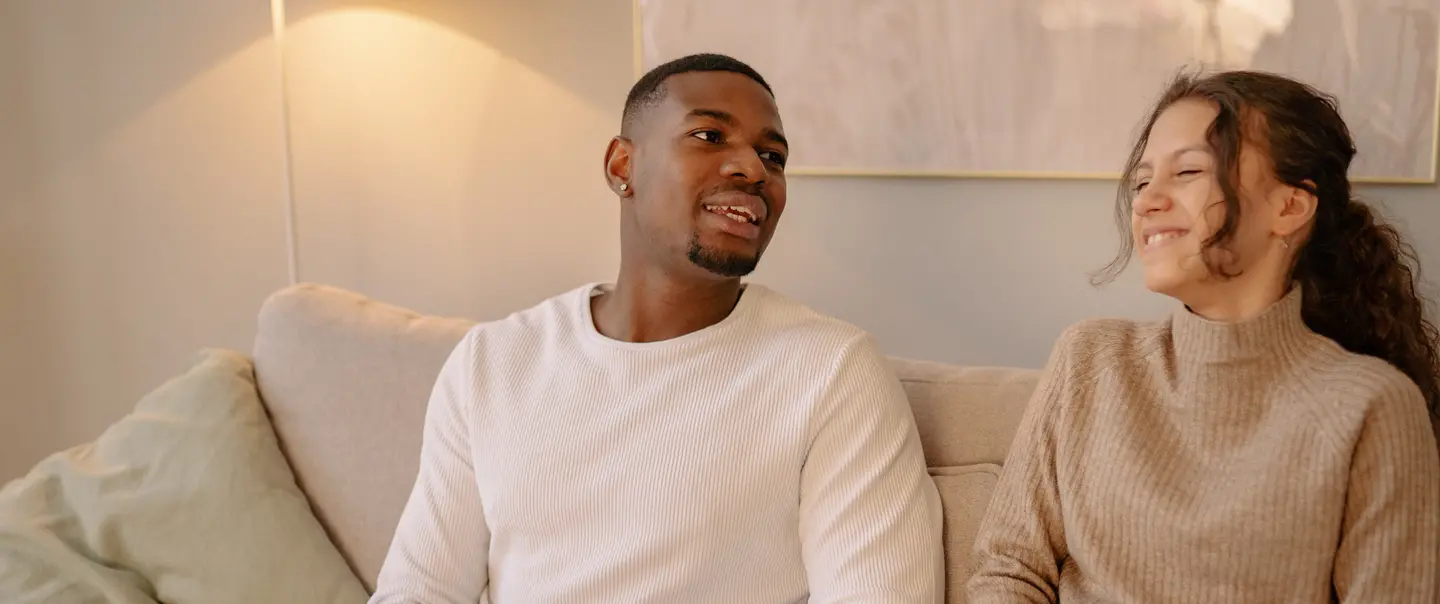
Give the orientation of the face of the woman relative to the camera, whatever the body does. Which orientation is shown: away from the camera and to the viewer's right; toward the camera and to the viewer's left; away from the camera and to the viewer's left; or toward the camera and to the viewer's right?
toward the camera and to the viewer's left

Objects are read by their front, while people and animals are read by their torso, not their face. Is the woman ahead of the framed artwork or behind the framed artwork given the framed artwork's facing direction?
ahead

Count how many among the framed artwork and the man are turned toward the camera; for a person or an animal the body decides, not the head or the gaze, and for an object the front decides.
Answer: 2

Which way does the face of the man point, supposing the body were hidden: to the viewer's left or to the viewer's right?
to the viewer's right

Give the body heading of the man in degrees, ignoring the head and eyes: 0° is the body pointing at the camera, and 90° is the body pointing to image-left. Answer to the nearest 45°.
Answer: approximately 0°

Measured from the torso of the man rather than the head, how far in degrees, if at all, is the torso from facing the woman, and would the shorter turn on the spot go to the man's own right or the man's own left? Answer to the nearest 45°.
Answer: approximately 45° to the man's own left

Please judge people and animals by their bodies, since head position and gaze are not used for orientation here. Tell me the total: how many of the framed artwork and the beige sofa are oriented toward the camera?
2

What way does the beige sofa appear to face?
toward the camera

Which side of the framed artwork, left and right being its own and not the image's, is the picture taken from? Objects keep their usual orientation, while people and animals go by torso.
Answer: front
